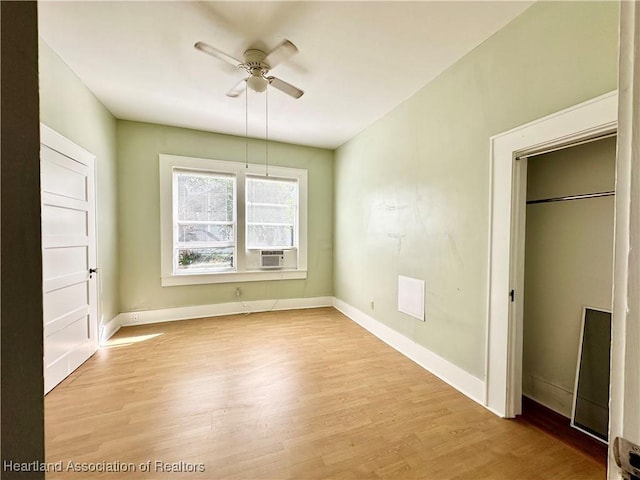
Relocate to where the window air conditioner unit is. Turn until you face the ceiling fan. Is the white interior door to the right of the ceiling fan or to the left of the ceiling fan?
right

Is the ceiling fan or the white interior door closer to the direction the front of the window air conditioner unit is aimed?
the ceiling fan

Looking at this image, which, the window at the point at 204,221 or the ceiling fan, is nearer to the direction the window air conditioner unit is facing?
the ceiling fan

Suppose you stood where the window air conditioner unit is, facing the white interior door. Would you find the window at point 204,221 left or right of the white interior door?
right

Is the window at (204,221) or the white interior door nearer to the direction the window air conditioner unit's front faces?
the white interior door

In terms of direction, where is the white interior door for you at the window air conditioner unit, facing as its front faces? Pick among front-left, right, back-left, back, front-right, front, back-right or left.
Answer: front-right

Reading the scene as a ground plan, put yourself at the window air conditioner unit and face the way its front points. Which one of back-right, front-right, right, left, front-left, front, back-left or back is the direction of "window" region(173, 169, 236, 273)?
right

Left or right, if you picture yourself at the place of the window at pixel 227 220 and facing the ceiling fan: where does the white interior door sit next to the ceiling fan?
right

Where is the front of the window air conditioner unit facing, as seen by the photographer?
facing the viewer

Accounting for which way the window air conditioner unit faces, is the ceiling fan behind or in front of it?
in front
